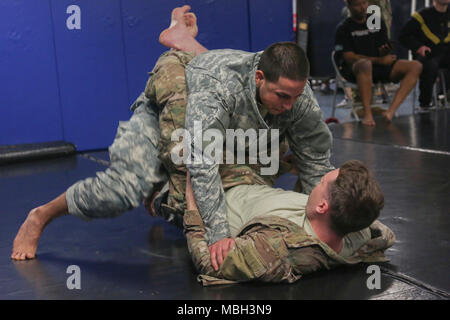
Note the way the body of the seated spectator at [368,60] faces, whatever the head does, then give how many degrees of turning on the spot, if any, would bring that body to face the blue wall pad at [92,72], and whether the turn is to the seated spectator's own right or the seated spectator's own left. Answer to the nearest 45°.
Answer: approximately 135° to the seated spectator's own right

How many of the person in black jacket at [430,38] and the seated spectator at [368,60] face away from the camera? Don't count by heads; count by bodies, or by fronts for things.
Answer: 0

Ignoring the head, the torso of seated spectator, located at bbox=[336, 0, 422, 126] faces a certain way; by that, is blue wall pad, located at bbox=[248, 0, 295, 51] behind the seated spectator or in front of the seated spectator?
behind

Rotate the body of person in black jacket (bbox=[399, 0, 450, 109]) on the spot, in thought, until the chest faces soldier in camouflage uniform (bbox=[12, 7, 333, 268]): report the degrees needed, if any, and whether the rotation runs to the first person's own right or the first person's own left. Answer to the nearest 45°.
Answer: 0° — they already face them

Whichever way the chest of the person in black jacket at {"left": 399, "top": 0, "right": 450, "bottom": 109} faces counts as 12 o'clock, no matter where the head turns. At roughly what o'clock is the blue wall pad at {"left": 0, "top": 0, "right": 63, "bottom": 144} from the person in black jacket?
The blue wall pad is roughly at 2 o'clock from the person in black jacket.

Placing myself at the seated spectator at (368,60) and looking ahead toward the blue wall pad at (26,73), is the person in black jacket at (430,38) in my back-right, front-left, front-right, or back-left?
back-right

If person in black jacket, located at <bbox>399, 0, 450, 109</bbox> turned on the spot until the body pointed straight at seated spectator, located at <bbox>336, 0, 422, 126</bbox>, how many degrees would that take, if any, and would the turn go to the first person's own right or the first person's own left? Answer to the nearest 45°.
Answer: approximately 45° to the first person's own right

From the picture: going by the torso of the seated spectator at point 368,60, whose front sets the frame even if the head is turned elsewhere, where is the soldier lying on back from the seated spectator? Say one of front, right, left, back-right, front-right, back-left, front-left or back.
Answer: front-right

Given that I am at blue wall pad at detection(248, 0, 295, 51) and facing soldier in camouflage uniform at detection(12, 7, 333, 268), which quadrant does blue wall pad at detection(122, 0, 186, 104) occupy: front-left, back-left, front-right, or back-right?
front-right

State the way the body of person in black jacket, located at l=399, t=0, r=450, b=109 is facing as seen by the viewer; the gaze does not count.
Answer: toward the camera

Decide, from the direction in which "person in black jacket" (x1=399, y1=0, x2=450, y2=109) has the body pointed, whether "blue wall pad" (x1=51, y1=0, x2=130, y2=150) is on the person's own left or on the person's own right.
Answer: on the person's own right

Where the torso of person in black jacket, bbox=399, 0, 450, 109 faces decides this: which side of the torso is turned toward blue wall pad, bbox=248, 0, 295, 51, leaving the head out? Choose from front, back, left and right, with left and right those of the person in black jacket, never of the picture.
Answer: right

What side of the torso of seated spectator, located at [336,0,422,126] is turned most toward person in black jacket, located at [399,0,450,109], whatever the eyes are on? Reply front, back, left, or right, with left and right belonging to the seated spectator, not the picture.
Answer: left

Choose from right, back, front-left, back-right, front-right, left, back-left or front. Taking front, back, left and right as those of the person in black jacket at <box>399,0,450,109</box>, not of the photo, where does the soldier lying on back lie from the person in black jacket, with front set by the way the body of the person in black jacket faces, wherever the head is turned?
front
